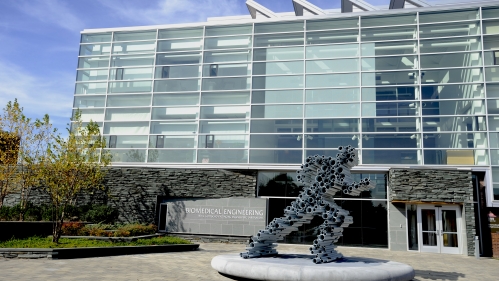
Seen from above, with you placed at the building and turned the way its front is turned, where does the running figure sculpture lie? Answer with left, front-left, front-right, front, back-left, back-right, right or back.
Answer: front

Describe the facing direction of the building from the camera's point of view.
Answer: facing the viewer
